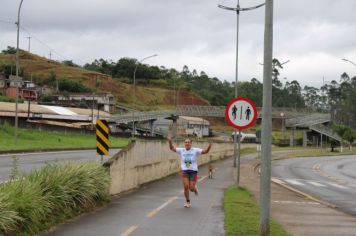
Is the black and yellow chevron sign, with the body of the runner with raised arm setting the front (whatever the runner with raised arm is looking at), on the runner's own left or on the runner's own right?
on the runner's own right

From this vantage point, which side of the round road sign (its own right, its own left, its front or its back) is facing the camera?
front

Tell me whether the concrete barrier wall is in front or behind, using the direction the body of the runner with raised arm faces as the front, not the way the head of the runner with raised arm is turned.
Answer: behind

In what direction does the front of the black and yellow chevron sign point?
toward the camera

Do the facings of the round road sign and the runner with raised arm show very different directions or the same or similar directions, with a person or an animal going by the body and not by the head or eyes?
same or similar directions

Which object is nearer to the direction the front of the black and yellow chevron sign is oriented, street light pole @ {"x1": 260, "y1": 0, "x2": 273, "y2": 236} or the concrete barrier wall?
the street light pole

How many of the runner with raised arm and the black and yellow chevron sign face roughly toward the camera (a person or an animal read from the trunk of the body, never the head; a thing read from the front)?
2

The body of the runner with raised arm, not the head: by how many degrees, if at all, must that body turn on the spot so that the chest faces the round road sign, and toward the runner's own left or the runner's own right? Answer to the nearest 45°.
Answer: approximately 135° to the runner's own left

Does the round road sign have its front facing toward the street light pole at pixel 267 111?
yes

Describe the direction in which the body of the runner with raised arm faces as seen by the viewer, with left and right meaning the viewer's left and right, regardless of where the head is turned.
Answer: facing the viewer

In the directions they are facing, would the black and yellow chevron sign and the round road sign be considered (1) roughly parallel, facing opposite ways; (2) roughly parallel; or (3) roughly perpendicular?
roughly parallel

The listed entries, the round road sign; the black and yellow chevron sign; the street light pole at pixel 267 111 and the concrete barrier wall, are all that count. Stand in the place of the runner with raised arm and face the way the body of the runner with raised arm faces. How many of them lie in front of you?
1

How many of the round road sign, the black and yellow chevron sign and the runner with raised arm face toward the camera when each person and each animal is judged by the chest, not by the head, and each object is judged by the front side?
3

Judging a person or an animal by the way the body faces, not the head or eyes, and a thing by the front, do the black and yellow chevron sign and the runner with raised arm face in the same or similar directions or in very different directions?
same or similar directions
